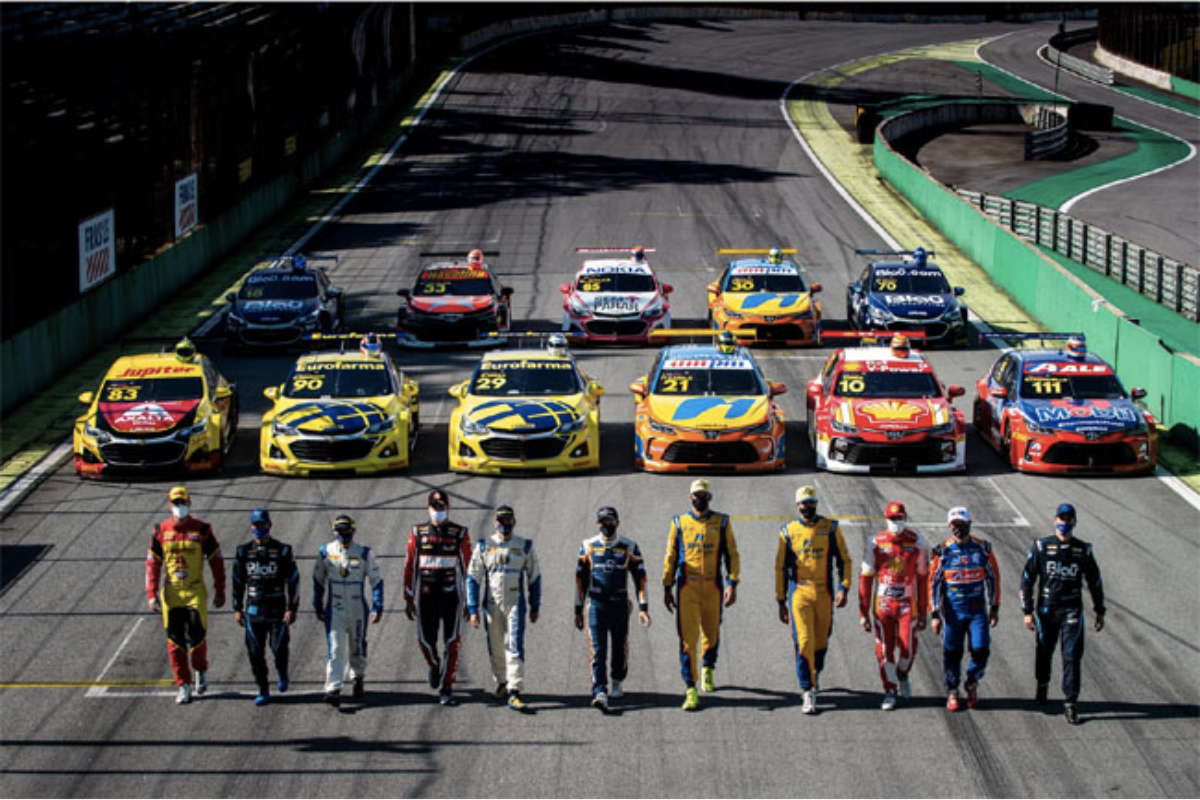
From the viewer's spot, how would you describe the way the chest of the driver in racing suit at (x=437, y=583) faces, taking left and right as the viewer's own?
facing the viewer

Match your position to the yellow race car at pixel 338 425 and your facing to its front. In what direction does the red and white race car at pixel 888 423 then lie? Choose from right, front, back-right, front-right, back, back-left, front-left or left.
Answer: left

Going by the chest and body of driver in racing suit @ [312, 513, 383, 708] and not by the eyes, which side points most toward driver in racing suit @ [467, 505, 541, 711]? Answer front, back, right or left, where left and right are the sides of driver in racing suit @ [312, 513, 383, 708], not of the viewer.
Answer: left

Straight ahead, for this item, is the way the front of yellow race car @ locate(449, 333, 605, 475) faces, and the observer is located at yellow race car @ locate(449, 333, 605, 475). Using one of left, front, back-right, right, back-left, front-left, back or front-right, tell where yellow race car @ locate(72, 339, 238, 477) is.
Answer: right

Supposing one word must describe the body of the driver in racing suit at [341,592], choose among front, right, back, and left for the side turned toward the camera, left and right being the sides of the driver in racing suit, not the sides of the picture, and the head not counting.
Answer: front

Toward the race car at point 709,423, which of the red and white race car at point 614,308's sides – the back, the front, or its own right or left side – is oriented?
front

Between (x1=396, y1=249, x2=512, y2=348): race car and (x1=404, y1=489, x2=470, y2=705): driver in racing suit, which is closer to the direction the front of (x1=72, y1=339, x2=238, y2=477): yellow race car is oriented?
the driver in racing suit

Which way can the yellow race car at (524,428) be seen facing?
toward the camera

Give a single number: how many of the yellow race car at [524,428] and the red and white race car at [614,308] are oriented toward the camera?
2

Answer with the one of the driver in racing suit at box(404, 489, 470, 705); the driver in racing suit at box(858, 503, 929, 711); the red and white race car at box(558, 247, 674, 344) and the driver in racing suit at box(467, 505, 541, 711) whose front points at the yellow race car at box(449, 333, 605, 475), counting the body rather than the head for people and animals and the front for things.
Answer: the red and white race car

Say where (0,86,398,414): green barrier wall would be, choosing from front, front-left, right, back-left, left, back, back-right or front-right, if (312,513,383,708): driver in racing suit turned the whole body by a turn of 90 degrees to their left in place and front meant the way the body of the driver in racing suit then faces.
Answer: left

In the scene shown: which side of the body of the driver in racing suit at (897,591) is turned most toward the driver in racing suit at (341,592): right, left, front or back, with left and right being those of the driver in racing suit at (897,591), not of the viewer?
right
